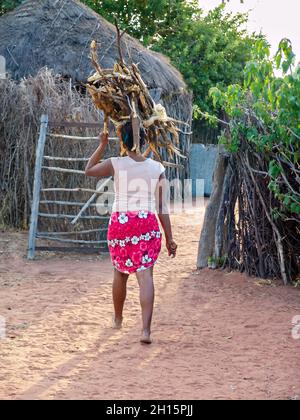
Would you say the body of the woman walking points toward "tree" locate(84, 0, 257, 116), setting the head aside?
yes

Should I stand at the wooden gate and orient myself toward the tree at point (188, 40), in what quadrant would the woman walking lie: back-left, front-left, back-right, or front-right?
back-right

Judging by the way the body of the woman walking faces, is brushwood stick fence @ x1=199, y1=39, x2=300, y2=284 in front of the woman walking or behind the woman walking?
in front

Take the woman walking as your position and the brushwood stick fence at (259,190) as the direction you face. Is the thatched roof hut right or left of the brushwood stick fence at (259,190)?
left

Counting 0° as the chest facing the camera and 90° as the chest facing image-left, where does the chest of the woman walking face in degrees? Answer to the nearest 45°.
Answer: approximately 180°

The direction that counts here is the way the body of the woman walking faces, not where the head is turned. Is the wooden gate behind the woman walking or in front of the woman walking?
in front

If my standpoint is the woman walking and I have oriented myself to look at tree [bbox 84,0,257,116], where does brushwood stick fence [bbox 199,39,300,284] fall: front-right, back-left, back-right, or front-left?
front-right

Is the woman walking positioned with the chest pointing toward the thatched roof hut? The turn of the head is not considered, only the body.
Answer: yes

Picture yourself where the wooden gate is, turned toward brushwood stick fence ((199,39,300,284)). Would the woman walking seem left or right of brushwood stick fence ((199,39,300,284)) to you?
right
